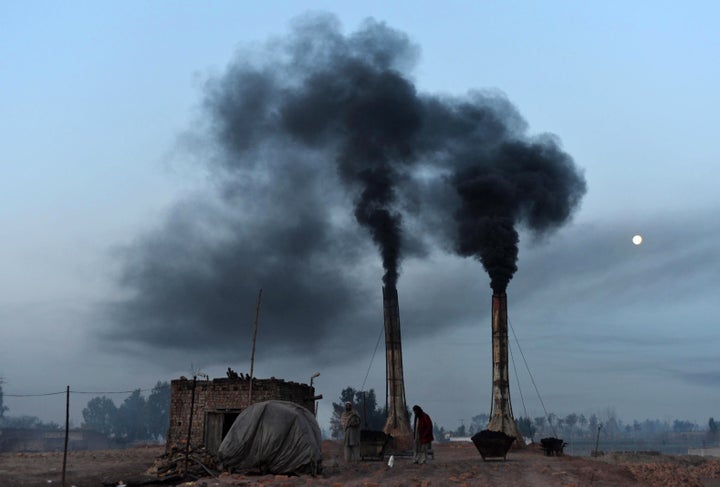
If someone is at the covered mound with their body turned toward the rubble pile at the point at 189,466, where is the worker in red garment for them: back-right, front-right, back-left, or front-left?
back-right

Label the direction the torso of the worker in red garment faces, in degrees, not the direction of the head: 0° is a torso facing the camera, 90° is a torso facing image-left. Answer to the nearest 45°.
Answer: approximately 90°

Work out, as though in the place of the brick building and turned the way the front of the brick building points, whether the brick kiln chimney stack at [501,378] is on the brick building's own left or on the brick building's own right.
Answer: on the brick building's own left

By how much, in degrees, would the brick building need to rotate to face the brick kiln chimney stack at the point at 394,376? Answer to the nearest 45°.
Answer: approximately 135° to its left

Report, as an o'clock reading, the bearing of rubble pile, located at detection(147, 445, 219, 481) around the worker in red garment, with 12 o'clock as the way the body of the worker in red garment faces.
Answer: The rubble pile is roughly at 12 o'clock from the worker in red garment.

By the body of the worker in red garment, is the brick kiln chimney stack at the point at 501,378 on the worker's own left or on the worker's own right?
on the worker's own right

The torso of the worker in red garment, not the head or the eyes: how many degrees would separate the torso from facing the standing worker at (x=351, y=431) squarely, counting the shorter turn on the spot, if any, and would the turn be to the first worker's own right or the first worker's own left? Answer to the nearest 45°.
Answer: approximately 45° to the first worker's own right

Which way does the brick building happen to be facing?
toward the camera
